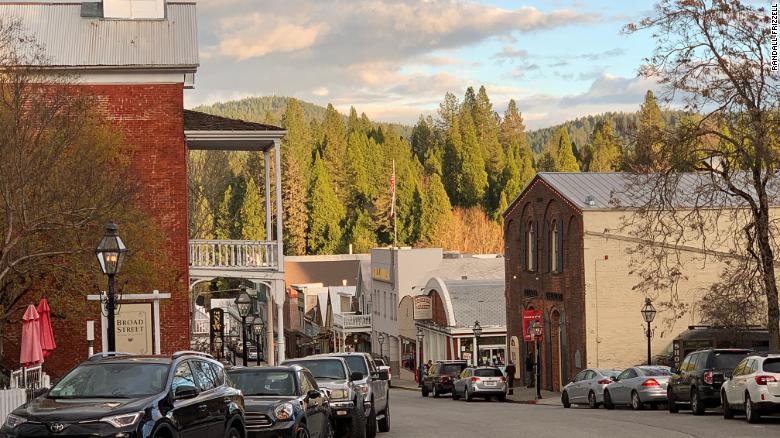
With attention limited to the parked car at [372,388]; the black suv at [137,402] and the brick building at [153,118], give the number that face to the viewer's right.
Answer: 1

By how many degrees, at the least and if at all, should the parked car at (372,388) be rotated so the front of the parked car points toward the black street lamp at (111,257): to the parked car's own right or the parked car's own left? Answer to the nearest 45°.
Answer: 0° — it already faces it

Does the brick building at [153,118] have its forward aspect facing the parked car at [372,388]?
no

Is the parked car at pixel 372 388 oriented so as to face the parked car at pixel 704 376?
no

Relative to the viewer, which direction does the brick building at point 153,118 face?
to the viewer's right

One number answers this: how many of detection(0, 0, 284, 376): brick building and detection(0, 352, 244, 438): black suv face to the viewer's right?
1

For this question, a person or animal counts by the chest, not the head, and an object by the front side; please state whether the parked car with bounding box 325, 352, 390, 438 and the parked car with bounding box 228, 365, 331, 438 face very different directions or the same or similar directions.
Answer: same or similar directions

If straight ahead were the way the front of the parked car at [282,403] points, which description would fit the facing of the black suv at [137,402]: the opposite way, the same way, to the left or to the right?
the same way

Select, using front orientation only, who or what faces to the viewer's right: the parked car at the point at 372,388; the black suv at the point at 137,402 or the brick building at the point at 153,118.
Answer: the brick building

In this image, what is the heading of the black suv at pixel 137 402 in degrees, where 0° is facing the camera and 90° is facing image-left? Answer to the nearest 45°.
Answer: approximately 45°

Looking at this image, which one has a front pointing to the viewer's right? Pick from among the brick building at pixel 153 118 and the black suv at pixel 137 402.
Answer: the brick building

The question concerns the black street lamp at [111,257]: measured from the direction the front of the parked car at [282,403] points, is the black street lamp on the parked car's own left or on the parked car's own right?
on the parked car's own right

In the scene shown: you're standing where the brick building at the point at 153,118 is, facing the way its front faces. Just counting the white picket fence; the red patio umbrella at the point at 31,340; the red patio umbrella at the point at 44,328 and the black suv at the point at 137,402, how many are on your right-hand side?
4

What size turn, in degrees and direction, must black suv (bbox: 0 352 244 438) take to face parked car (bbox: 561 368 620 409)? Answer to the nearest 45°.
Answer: approximately 180°

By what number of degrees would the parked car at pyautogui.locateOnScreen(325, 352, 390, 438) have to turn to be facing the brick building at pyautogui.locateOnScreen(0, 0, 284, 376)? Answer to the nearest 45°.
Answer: approximately 90° to its right

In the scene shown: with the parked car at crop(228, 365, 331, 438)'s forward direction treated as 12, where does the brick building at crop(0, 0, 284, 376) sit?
The brick building is roughly at 4 o'clock from the parked car.

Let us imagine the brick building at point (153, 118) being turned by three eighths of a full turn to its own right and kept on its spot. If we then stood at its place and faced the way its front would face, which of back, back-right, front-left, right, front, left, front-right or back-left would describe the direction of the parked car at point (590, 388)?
back-left

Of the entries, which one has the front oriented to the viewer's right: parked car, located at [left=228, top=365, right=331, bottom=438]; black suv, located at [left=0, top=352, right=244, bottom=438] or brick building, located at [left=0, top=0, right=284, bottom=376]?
the brick building

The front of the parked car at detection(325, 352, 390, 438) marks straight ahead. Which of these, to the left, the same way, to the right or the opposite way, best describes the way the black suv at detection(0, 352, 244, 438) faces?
the same way

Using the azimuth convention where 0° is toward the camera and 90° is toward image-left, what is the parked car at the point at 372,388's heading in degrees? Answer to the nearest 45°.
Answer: approximately 45°
